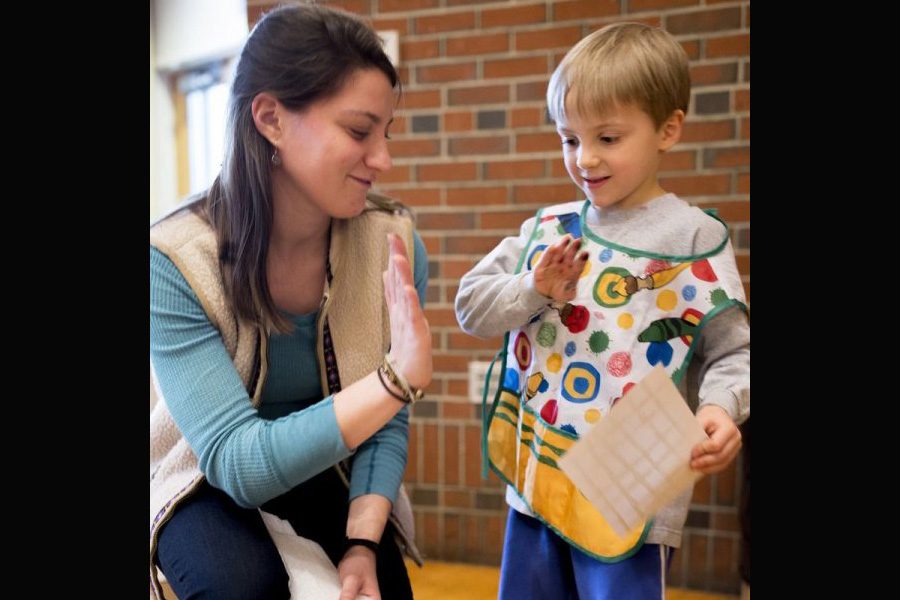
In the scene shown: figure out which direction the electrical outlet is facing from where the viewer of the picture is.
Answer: facing the viewer

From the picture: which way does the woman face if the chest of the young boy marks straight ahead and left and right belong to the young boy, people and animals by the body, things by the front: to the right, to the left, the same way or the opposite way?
to the left

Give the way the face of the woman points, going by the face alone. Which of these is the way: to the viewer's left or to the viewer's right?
to the viewer's right

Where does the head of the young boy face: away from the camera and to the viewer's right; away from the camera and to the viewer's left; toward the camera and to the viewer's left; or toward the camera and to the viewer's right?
toward the camera and to the viewer's left

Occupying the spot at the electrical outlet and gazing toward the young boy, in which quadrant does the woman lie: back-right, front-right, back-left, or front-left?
front-right

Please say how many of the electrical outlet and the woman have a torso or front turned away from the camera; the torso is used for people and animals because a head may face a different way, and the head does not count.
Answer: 0

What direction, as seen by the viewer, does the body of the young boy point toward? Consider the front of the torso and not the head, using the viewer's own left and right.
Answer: facing the viewer and to the left of the viewer
